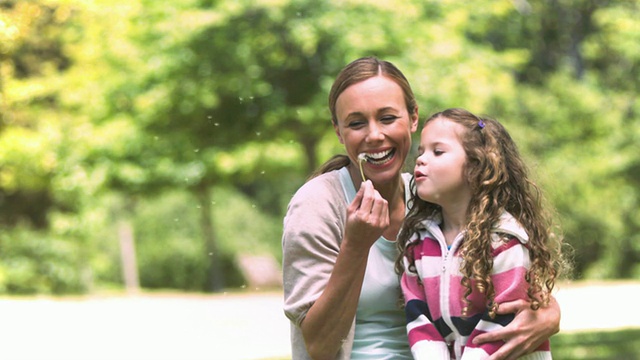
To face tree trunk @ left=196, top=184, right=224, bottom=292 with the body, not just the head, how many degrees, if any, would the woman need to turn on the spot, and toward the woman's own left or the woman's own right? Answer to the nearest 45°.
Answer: approximately 135° to the woman's own left

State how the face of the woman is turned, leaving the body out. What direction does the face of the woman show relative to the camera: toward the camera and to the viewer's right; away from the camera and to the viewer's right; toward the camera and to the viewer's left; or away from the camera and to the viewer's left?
toward the camera and to the viewer's right

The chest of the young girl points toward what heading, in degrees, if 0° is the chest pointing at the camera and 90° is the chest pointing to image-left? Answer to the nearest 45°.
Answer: approximately 45°

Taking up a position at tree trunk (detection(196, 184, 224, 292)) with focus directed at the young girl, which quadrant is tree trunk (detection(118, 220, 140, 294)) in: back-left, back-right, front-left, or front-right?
back-right

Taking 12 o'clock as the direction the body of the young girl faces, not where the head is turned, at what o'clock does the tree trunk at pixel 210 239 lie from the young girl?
The tree trunk is roughly at 4 o'clock from the young girl.

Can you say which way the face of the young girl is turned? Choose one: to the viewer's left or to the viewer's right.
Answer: to the viewer's left

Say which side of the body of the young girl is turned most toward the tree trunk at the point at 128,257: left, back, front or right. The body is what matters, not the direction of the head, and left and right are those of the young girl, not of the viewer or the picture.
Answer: right

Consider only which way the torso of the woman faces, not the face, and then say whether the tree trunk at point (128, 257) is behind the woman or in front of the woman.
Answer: behind

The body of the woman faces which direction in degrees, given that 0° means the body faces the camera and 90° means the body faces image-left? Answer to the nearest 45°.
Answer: approximately 315°
